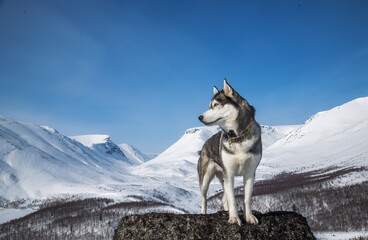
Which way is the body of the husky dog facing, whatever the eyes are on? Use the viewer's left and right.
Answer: facing the viewer and to the right of the viewer
